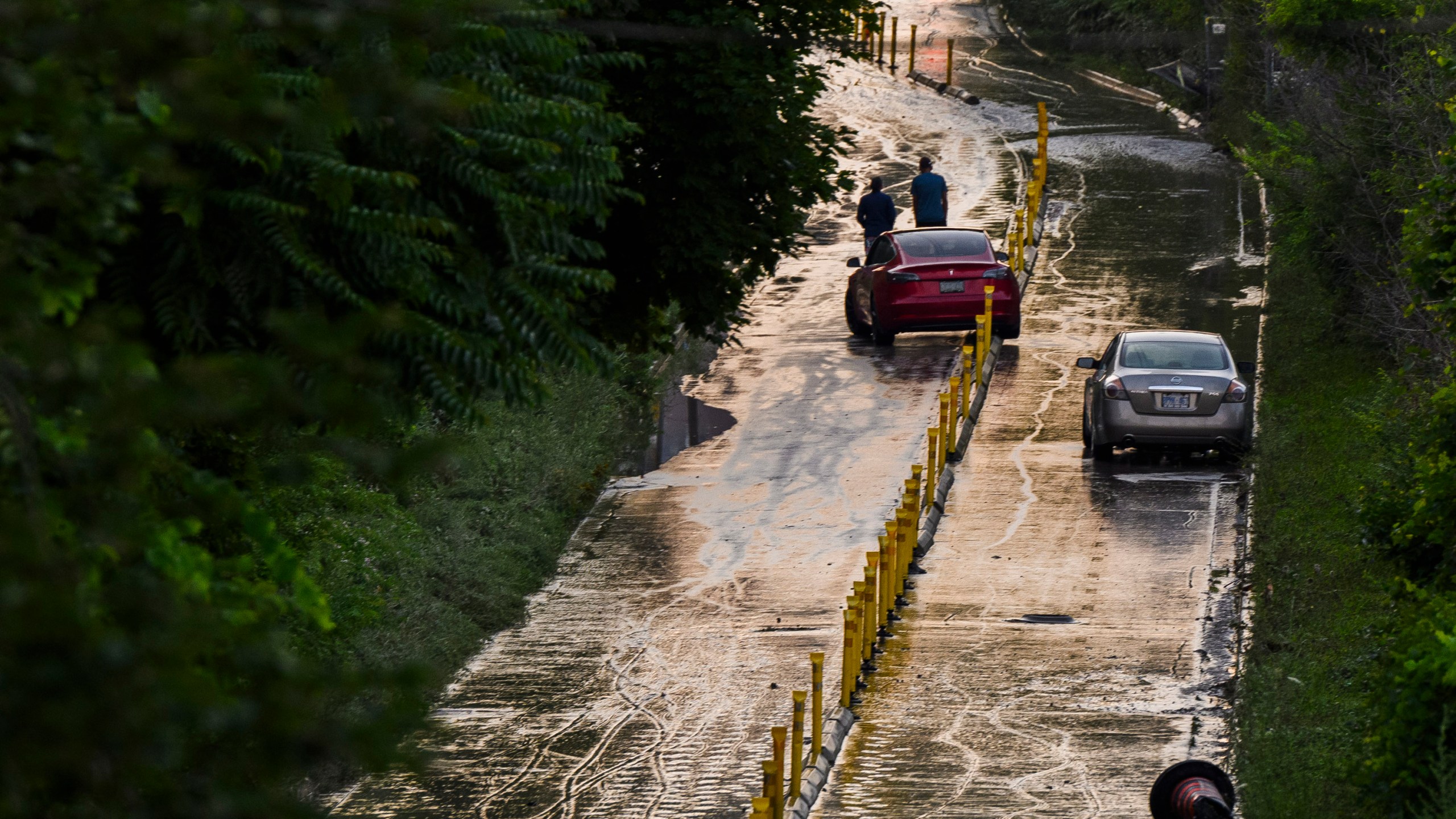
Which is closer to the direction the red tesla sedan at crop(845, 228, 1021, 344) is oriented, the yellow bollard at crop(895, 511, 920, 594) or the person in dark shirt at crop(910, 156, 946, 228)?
the person in dark shirt

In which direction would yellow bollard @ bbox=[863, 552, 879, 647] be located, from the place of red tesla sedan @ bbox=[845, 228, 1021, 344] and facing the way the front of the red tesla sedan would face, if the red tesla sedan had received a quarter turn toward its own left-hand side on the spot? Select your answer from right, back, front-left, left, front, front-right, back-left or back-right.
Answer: left

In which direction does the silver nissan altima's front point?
away from the camera

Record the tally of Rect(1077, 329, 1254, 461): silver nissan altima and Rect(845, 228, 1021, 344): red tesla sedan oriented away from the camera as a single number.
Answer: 2

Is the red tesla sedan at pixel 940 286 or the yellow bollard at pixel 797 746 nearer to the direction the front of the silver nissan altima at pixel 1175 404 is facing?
the red tesla sedan

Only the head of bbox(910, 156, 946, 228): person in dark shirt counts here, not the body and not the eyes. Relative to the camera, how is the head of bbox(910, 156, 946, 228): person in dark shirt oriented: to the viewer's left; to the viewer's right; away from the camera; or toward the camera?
away from the camera

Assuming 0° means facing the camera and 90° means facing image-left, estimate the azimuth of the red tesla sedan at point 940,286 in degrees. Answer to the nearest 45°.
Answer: approximately 180°

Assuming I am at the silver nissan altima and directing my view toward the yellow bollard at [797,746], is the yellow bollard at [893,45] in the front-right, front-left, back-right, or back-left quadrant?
back-right

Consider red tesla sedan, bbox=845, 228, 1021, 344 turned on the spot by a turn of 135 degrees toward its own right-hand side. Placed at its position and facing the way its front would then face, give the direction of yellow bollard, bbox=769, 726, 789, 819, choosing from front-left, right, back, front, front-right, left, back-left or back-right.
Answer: front-right

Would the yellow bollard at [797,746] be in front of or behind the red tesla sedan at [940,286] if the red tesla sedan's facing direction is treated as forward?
behind

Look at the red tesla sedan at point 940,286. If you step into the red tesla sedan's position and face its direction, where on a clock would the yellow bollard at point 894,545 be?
The yellow bollard is roughly at 6 o'clock from the red tesla sedan.

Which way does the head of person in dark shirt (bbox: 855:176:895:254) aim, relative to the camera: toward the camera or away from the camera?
away from the camera
